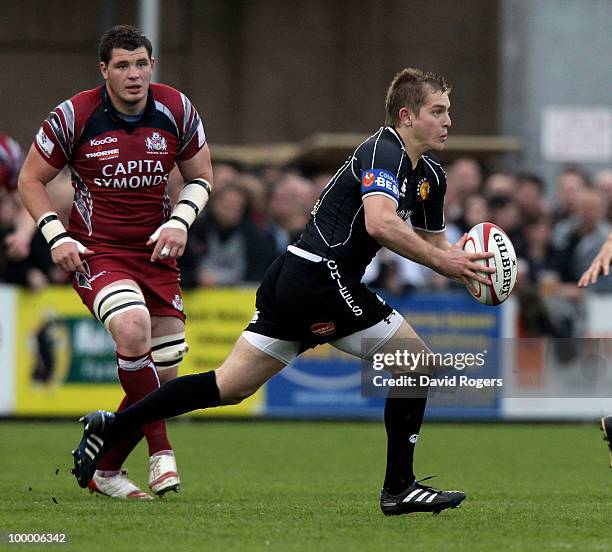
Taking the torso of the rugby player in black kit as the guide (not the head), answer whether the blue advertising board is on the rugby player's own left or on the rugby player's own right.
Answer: on the rugby player's own left

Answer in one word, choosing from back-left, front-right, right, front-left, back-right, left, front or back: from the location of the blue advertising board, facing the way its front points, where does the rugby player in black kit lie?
front

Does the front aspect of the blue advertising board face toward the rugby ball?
yes

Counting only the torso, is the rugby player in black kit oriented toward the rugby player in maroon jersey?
no

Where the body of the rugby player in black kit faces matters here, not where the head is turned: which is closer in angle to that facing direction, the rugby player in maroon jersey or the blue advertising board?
the blue advertising board

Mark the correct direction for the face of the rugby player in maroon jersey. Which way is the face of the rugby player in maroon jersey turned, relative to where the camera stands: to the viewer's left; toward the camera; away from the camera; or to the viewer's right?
toward the camera

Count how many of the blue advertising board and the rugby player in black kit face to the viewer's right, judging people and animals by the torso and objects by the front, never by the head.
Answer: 1

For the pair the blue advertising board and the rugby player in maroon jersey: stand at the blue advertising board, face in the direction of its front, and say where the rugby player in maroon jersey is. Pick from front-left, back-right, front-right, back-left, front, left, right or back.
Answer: front

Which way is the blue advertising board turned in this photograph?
toward the camera

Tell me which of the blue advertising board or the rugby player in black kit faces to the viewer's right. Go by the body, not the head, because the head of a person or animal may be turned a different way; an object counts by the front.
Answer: the rugby player in black kit

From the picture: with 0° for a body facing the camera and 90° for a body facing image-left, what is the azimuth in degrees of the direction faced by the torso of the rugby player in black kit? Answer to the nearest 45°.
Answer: approximately 270°
